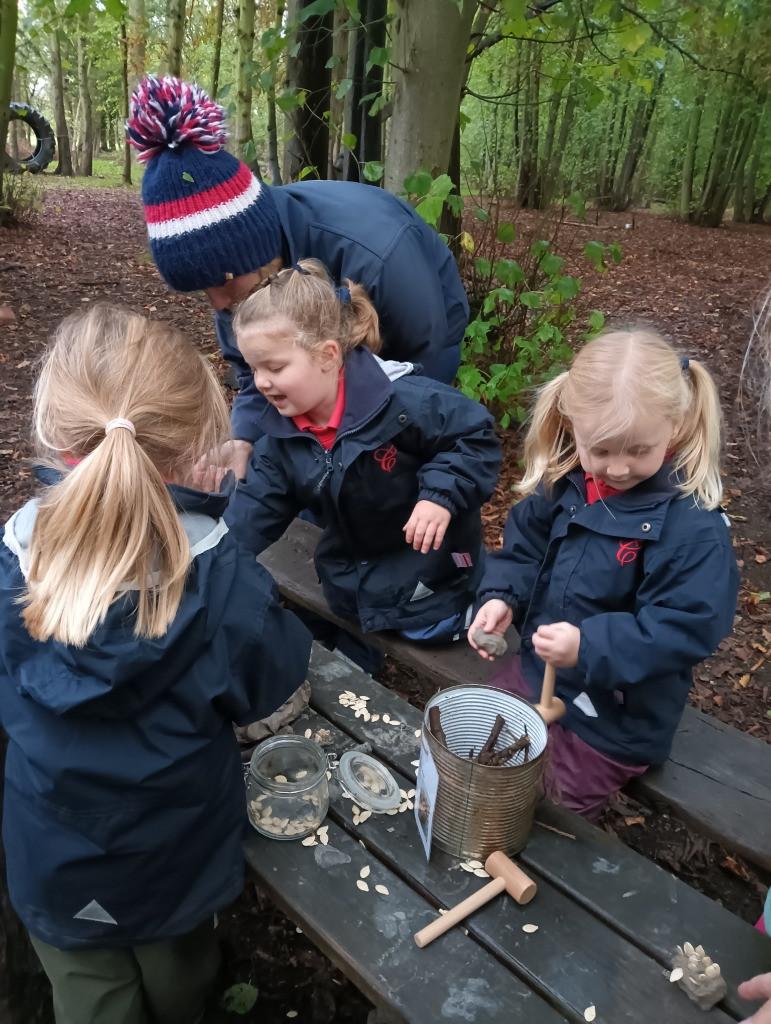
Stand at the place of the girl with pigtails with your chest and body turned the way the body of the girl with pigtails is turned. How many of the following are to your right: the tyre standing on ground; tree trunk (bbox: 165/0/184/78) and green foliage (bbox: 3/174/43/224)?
3

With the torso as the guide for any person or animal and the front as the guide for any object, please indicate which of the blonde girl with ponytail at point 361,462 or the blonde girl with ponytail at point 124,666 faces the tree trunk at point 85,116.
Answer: the blonde girl with ponytail at point 124,666

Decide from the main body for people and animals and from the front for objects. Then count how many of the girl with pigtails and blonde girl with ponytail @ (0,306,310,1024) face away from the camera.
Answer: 1

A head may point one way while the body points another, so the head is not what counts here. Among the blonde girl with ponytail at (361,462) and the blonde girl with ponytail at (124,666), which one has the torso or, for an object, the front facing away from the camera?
the blonde girl with ponytail at (124,666)

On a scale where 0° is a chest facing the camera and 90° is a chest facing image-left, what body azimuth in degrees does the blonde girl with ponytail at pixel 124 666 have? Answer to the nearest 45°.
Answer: approximately 180°

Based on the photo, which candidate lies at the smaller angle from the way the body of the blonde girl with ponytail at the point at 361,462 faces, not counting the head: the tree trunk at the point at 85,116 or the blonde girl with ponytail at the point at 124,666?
the blonde girl with ponytail

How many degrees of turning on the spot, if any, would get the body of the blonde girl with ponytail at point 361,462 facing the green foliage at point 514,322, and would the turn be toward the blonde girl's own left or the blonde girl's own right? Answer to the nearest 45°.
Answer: approximately 135° to the blonde girl's own right

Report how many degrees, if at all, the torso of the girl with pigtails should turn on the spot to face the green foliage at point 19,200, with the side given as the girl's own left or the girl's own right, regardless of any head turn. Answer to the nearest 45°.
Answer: approximately 90° to the girl's own right

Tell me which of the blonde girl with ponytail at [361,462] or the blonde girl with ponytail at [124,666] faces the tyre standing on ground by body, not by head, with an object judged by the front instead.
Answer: the blonde girl with ponytail at [124,666]
